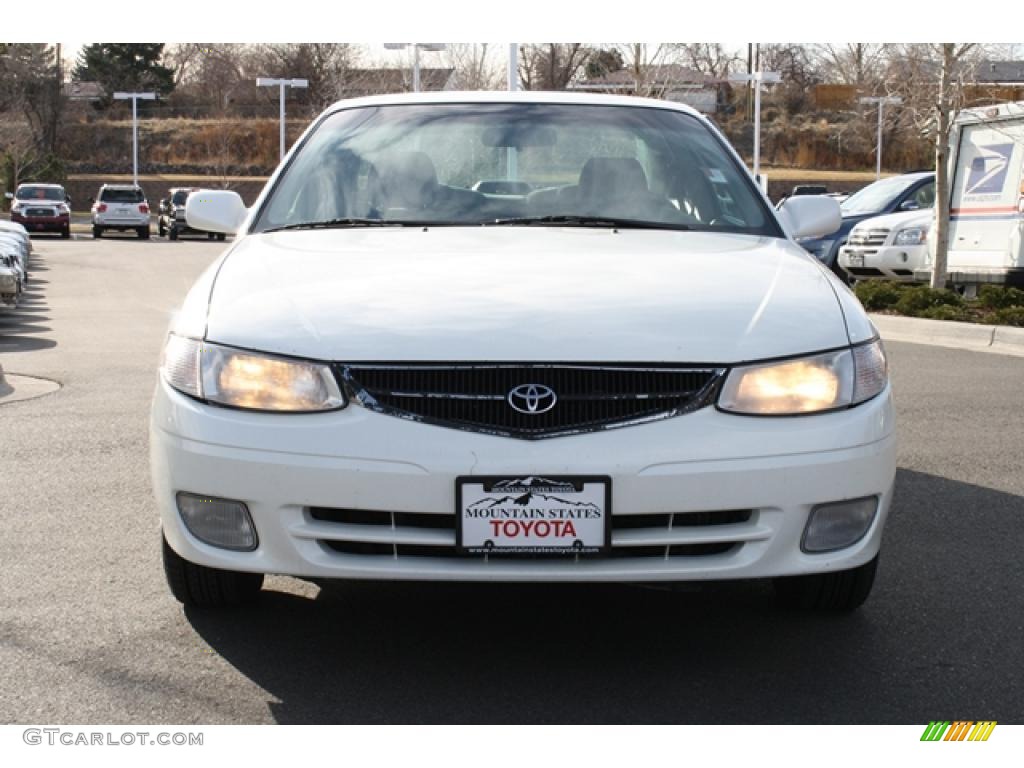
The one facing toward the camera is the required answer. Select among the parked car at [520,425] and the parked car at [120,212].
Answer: the parked car at [520,425]

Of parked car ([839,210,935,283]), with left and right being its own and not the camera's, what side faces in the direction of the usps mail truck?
left

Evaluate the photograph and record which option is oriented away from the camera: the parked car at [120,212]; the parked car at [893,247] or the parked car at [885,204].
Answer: the parked car at [120,212]

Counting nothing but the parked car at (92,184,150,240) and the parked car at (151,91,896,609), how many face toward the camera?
1

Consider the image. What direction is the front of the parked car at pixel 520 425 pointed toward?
toward the camera

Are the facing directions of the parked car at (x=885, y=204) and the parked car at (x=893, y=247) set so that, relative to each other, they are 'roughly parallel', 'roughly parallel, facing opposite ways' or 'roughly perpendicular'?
roughly parallel

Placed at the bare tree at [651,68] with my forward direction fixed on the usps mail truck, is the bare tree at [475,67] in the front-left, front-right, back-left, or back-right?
back-right

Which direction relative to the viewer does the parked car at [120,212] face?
away from the camera

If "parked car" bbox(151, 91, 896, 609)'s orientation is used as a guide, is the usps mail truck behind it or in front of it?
behind

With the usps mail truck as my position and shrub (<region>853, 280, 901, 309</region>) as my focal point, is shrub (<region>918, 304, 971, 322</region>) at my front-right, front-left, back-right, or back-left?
front-left

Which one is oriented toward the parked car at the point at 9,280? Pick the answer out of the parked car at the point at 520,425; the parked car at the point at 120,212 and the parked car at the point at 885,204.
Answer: the parked car at the point at 885,204

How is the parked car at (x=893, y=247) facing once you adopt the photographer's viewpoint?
facing the viewer and to the left of the viewer
